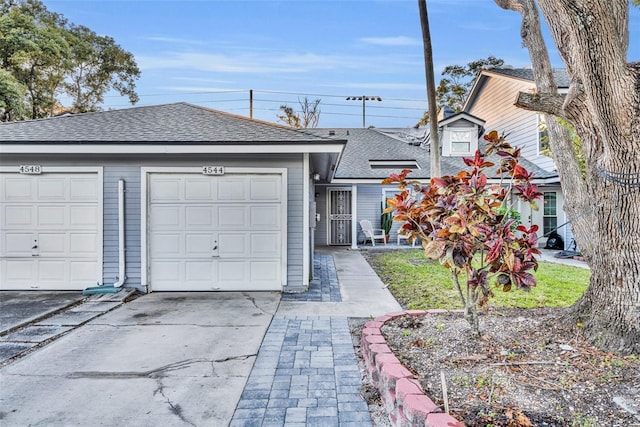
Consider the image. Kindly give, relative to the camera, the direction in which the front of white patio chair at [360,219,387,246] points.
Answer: facing the viewer and to the right of the viewer

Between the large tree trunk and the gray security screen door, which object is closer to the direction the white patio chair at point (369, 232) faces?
the large tree trunk

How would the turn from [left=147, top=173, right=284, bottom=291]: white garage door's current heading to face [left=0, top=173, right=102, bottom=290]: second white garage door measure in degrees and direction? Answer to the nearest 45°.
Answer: approximately 90° to its right

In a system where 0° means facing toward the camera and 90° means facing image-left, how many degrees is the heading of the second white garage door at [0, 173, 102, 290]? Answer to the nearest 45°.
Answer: approximately 0°

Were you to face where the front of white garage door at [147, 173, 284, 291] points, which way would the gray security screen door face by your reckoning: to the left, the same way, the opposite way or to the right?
the same way

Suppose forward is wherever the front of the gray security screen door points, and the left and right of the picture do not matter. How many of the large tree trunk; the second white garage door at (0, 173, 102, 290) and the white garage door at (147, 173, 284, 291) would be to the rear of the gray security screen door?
0

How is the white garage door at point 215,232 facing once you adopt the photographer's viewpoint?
facing the viewer

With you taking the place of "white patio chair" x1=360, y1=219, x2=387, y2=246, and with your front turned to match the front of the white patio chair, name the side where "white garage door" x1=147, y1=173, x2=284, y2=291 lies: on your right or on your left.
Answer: on your right

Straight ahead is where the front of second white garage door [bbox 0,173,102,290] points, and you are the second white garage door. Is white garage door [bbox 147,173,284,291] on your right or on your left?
on your left

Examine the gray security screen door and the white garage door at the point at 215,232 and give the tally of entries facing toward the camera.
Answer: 2

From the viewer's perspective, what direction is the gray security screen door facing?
toward the camera

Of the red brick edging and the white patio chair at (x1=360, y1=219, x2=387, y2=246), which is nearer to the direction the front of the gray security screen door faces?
the red brick edging

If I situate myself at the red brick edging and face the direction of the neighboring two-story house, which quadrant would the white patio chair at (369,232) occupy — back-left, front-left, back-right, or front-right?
front-left

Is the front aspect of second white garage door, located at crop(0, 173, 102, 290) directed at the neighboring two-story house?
no

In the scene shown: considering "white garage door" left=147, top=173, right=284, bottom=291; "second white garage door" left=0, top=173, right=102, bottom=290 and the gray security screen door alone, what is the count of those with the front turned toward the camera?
3
